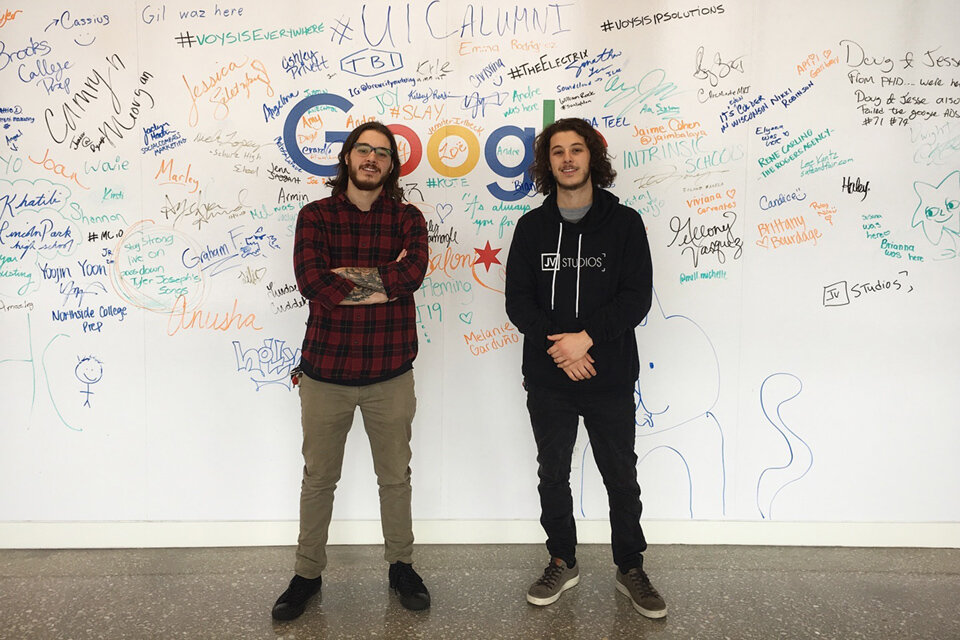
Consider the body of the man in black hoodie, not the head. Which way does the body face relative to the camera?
toward the camera

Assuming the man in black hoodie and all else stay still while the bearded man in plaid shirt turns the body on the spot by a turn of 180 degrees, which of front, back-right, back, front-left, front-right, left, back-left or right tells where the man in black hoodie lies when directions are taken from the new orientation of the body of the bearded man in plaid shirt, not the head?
right

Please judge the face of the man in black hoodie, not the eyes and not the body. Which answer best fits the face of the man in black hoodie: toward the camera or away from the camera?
toward the camera

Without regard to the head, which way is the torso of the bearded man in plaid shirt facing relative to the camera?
toward the camera
